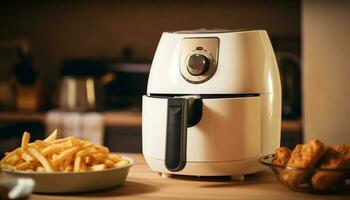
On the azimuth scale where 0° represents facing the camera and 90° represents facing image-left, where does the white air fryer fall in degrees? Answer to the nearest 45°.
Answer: approximately 45°

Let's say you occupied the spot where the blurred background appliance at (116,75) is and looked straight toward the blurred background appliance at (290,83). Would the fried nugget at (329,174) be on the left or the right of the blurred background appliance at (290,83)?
right

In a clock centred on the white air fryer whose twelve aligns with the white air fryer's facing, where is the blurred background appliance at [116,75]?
The blurred background appliance is roughly at 4 o'clock from the white air fryer.
